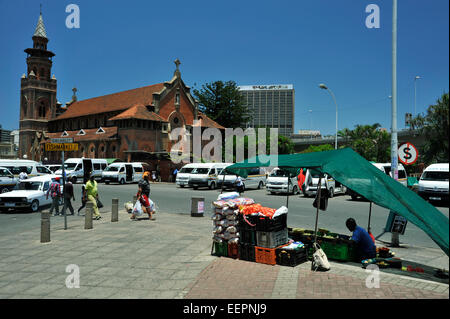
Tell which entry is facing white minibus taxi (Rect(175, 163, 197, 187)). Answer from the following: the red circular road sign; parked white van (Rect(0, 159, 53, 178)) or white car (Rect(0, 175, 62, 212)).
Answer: the parked white van

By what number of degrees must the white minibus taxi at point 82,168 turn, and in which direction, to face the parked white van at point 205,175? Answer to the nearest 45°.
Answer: approximately 90° to its left

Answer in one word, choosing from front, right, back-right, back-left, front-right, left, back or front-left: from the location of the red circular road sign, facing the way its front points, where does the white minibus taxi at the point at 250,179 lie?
back-right

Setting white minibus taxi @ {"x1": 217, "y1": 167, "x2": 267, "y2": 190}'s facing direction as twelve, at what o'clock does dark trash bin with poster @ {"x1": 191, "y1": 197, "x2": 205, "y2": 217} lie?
The dark trash bin with poster is roughly at 11 o'clock from the white minibus taxi.

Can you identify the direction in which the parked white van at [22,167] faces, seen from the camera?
facing to the right of the viewer

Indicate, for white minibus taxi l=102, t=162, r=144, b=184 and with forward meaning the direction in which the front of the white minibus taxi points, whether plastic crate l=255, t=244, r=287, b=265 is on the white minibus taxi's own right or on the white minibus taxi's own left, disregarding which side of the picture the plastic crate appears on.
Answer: on the white minibus taxi's own left

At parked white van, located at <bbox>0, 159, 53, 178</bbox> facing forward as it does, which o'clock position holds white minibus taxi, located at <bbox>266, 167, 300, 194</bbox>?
The white minibus taxi is roughly at 1 o'clock from the parked white van.

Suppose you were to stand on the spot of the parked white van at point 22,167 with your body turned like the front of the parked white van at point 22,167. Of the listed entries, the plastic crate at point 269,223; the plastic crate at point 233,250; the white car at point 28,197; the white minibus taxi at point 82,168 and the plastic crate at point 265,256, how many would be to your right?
4

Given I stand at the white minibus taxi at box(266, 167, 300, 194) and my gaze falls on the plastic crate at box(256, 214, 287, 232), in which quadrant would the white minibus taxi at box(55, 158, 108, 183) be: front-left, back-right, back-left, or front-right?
back-right

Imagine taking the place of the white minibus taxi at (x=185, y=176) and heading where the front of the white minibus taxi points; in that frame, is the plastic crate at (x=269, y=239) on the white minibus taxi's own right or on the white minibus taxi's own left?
on the white minibus taxi's own left

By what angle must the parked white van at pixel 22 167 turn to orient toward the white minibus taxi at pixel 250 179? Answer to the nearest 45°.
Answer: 0° — it already faces it
